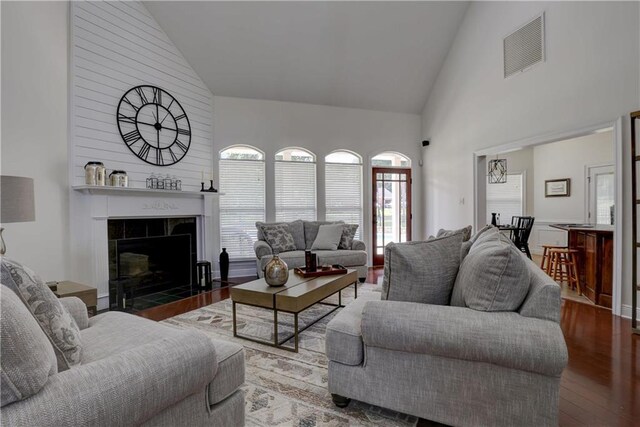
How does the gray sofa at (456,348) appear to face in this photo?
to the viewer's left

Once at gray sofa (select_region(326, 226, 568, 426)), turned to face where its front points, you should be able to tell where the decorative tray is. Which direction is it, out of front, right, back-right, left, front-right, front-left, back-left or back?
front-right

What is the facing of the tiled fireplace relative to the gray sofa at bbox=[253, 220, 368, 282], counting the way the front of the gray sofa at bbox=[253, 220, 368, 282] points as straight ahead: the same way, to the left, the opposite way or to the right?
to the left

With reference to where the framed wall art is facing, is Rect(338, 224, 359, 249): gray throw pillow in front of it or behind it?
in front

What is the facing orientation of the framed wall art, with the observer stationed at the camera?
facing the viewer and to the left of the viewer

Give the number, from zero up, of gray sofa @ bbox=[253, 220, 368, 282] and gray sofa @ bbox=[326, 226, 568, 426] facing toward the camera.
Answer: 1

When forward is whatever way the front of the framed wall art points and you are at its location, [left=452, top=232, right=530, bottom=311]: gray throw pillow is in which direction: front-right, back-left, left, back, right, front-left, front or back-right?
front-left

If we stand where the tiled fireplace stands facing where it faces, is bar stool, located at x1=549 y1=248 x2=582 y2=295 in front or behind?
in front

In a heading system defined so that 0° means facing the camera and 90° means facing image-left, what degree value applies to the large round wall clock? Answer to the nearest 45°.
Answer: approximately 315°

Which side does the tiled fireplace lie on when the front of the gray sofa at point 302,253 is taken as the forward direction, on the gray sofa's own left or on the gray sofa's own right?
on the gray sofa's own right

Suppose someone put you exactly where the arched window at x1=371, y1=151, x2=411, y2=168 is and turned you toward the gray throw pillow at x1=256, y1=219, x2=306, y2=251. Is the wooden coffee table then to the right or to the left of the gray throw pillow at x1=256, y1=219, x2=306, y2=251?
left

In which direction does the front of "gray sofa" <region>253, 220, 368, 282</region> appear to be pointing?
toward the camera

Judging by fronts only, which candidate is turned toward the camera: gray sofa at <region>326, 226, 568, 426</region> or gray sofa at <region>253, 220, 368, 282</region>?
gray sofa at <region>253, 220, 368, 282</region>

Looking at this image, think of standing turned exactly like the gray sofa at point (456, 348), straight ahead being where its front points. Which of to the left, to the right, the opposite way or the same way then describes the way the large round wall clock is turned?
the opposite way

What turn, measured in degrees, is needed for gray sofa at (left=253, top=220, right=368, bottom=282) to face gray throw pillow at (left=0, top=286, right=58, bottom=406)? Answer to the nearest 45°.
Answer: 0° — it already faces it
